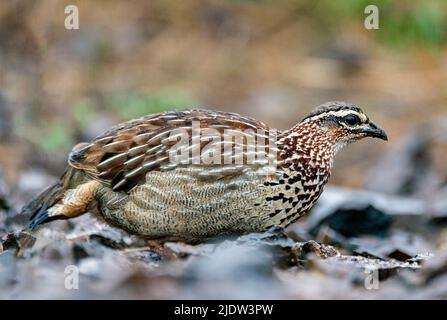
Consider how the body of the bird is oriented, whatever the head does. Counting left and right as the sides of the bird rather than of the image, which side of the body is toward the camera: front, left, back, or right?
right

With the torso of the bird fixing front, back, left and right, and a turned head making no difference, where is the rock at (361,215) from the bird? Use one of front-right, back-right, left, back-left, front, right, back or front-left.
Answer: front-left
